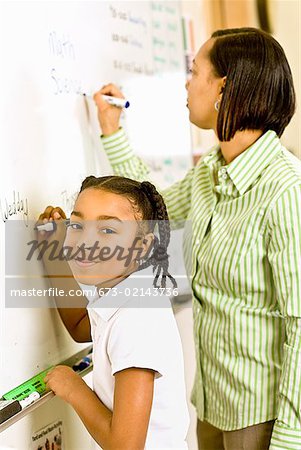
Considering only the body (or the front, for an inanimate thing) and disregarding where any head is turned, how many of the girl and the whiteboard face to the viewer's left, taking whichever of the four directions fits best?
1

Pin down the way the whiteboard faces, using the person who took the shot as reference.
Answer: facing the viewer and to the right of the viewer

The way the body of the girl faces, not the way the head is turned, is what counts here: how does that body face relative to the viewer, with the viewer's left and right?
facing to the left of the viewer
